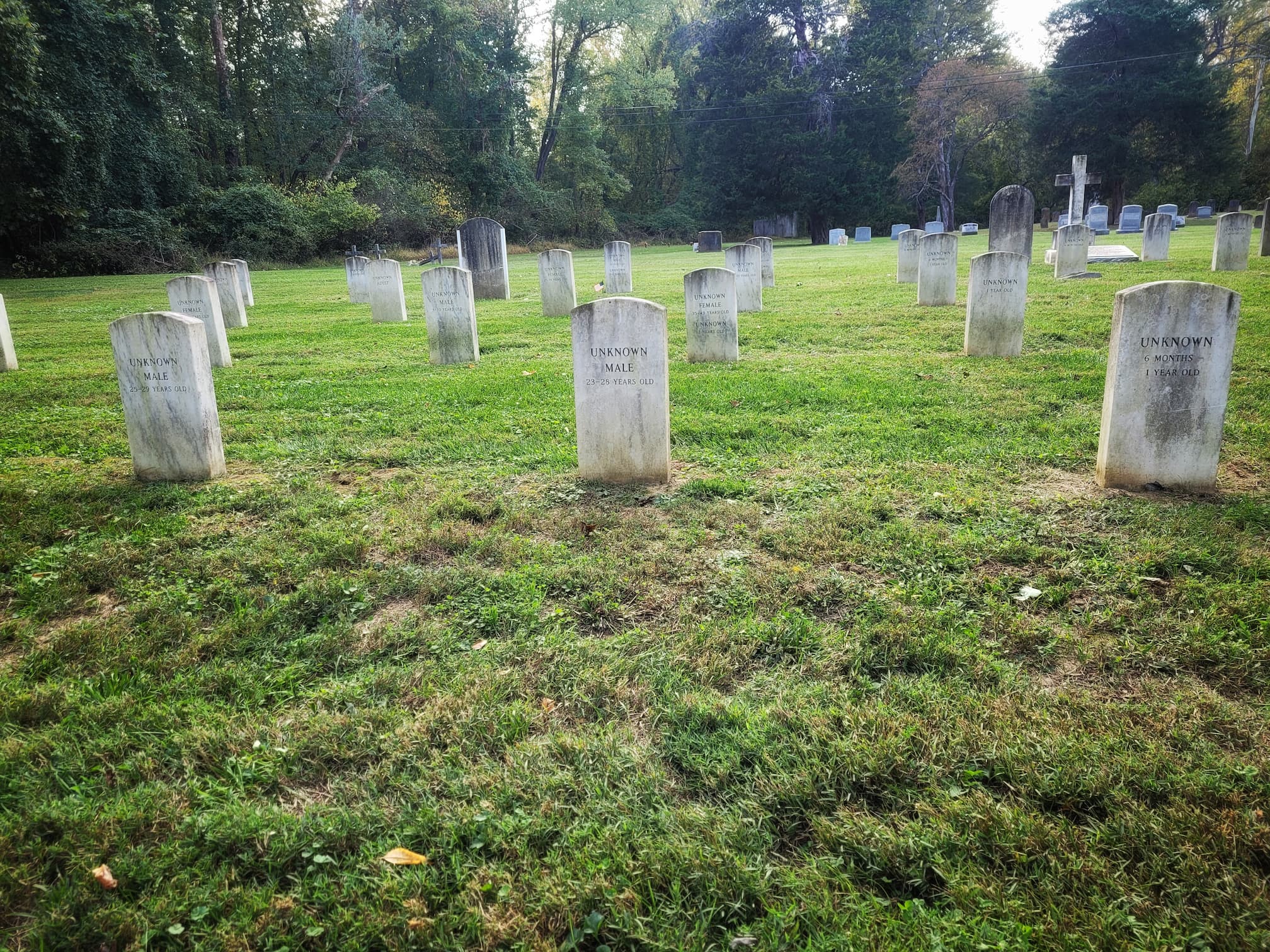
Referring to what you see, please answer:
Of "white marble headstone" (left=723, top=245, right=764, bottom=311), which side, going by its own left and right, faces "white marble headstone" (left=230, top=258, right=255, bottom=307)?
right

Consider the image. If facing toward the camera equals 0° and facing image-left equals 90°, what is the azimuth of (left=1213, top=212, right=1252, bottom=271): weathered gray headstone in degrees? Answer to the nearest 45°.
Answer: approximately 0°

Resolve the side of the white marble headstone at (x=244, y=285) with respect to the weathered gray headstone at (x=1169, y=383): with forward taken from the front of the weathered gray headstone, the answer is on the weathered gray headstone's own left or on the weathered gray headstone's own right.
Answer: on the weathered gray headstone's own right

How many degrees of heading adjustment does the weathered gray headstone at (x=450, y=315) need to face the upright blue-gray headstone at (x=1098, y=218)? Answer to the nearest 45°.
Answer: approximately 135° to its left

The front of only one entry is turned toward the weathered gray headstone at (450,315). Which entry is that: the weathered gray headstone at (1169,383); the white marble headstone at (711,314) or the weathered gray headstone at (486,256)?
the weathered gray headstone at (486,256)

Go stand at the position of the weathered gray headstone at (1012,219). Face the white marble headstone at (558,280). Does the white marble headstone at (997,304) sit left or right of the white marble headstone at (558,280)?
left

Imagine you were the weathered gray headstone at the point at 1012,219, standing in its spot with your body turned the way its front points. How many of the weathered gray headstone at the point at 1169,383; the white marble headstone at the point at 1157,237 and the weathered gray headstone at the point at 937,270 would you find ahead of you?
2

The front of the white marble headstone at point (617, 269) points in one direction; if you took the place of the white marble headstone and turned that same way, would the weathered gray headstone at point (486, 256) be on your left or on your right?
on your right

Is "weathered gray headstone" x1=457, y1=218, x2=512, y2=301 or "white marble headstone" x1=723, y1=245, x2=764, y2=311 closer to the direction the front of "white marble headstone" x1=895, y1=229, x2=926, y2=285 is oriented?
the white marble headstone

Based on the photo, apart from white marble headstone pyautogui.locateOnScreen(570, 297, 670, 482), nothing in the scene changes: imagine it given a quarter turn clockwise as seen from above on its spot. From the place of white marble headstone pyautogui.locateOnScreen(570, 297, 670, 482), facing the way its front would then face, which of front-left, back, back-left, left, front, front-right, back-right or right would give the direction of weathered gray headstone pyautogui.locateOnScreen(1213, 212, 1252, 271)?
back-right

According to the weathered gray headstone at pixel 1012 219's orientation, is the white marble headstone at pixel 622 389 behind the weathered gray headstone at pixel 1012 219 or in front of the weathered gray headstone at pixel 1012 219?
in front

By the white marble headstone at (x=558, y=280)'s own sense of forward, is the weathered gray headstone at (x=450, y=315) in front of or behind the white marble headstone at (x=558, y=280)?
in front

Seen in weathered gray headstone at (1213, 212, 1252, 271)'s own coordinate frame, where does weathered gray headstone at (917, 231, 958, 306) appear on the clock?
weathered gray headstone at (917, 231, 958, 306) is roughly at 1 o'clock from weathered gray headstone at (1213, 212, 1252, 271).
